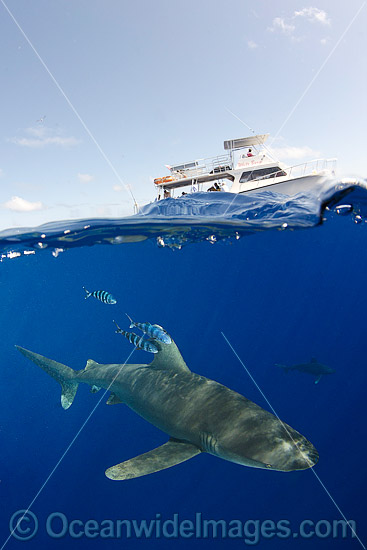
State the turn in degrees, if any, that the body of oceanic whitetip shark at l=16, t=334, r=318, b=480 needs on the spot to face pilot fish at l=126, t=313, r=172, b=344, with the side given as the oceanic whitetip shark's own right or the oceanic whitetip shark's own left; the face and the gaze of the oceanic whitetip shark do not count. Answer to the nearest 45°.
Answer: approximately 135° to the oceanic whitetip shark's own left

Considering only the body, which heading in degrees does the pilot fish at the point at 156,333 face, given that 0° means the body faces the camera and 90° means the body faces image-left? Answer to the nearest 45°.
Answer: approximately 270°

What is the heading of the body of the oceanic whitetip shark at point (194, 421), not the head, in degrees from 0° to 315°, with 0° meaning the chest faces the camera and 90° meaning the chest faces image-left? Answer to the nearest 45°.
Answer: approximately 315°

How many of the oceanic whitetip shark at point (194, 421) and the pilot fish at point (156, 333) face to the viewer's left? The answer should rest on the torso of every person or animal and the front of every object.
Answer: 0
